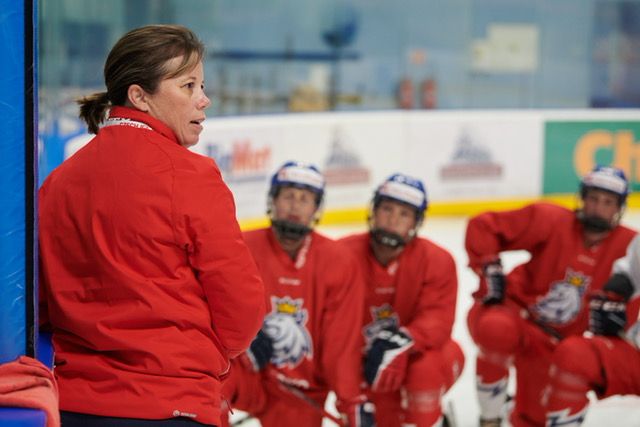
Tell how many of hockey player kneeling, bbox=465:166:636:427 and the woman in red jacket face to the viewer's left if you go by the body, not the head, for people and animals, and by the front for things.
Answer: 0

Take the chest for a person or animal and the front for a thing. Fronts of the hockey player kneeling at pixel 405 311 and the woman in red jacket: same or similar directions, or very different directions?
very different directions

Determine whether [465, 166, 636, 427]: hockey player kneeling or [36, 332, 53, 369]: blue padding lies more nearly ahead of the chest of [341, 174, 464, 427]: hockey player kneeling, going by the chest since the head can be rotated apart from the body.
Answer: the blue padding

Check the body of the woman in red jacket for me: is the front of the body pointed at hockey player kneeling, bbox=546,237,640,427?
yes

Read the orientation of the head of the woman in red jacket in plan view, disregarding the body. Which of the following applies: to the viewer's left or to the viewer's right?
to the viewer's right

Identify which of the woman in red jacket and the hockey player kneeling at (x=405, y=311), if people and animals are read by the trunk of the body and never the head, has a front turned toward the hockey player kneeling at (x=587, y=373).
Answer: the woman in red jacket
